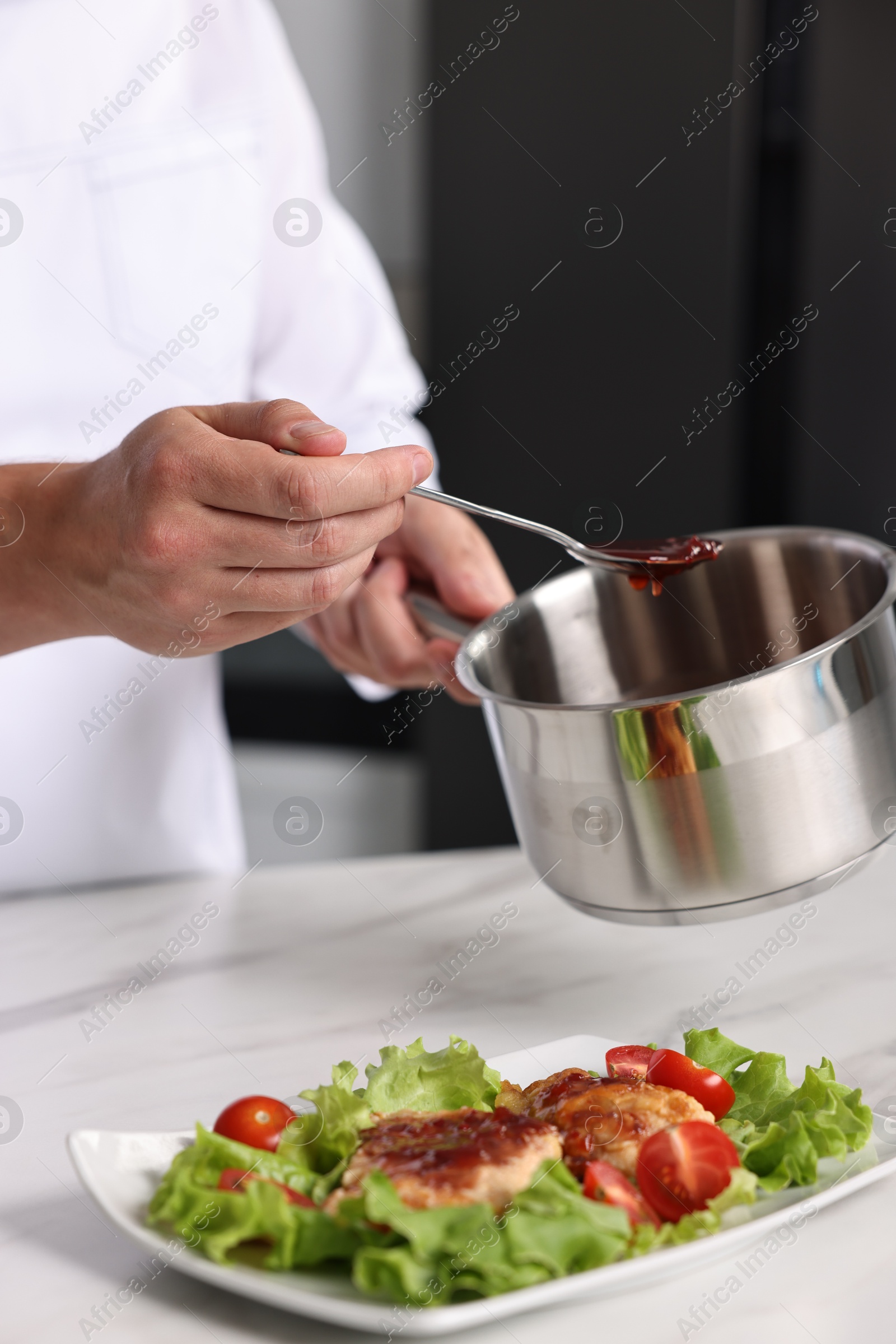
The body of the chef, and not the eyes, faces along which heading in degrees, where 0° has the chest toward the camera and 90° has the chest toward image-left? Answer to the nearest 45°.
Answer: approximately 315°

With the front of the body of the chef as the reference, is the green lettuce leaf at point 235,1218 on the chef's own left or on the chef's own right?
on the chef's own right

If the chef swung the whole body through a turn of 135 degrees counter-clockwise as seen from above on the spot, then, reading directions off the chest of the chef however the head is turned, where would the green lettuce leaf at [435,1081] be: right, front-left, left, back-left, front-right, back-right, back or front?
back

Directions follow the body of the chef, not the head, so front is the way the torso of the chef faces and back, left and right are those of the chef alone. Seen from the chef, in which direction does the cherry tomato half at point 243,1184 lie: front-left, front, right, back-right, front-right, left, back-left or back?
front-right

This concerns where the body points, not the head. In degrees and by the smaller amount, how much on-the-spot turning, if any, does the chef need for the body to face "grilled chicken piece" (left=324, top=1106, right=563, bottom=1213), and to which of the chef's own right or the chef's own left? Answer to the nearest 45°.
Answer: approximately 45° to the chef's own right
